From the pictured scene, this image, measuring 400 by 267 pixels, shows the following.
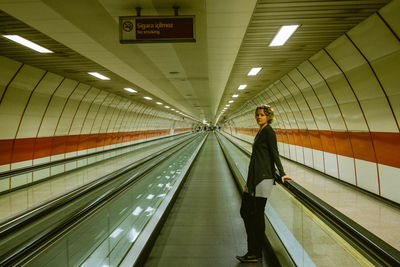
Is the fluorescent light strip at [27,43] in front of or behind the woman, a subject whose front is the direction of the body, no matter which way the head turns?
in front
